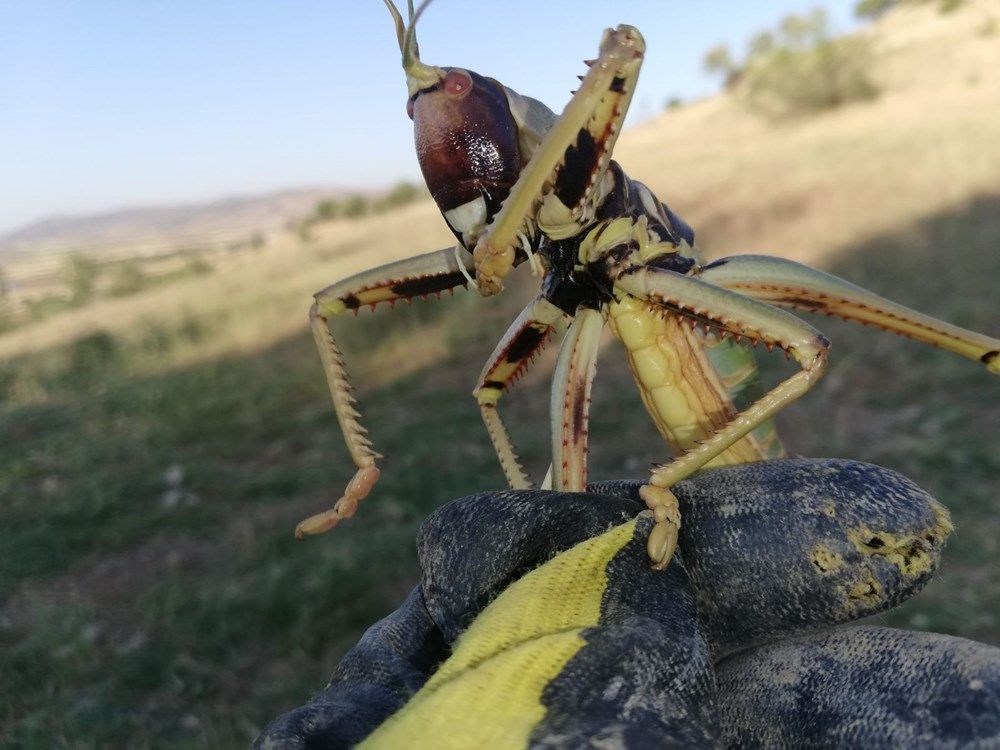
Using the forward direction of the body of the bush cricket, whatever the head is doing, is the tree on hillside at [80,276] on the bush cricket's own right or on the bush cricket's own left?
on the bush cricket's own right

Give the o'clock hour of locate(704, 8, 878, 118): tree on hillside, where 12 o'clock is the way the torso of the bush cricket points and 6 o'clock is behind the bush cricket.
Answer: The tree on hillside is roughly at 5 o'clock from the bush cricket.

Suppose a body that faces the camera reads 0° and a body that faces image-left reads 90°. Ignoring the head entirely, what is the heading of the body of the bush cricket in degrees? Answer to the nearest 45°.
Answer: approximately 45°
